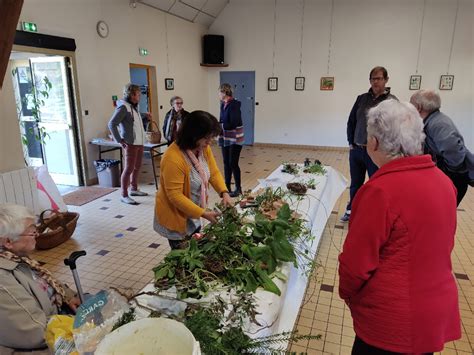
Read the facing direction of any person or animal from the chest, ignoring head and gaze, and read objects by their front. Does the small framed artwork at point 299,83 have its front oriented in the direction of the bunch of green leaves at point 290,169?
yes

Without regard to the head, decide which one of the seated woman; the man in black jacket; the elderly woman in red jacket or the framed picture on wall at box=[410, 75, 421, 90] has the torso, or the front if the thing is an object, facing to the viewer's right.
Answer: the seated woman

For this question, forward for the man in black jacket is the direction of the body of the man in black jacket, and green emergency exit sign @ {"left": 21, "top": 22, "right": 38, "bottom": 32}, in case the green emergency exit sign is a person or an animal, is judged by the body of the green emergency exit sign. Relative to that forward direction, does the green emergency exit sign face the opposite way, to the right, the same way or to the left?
to the left

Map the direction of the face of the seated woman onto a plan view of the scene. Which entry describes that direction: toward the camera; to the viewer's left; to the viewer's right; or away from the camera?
to the viewer's right

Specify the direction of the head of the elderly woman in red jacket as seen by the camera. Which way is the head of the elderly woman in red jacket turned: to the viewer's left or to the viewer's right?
to the viewer's left

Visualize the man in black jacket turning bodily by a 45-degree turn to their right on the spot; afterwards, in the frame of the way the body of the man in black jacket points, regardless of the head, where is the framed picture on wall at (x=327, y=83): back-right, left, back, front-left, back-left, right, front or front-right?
back-right

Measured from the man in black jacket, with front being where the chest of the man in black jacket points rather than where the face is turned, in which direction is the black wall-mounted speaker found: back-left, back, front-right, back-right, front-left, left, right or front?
back-right

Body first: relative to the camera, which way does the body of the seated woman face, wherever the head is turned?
to the viewer's right
